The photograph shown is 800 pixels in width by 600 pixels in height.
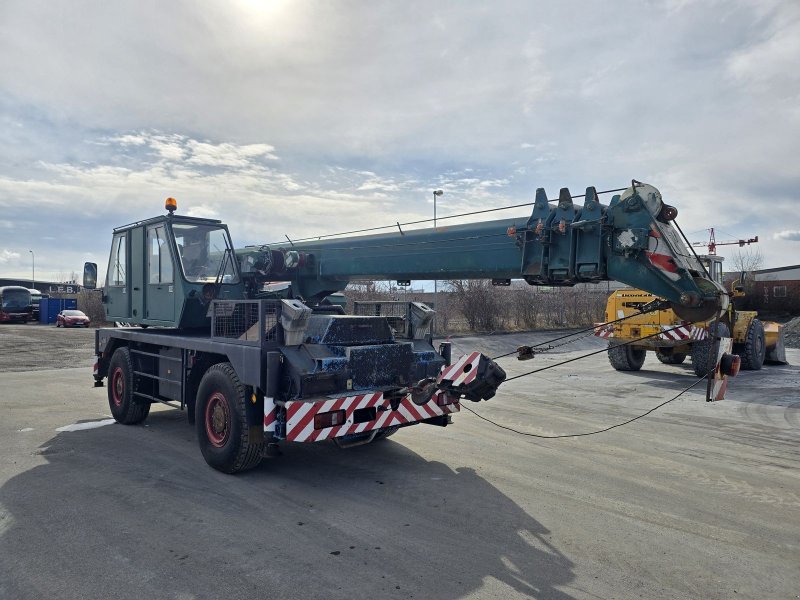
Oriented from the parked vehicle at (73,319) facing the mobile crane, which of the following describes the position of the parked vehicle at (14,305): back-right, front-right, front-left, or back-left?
back-right

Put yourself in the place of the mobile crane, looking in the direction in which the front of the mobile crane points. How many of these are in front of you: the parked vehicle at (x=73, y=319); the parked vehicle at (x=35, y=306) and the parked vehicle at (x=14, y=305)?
3

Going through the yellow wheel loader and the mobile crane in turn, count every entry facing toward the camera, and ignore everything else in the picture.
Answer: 0

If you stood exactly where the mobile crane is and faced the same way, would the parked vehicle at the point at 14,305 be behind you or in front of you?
in front

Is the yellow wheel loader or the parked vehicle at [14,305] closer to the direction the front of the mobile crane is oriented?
the parked vehicle

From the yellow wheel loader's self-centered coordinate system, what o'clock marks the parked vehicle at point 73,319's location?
The parked vehicle is roughly at 8 o'clock from the yellow wheel loader.

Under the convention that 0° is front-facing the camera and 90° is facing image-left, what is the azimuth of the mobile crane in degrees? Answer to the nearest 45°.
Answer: approximately 135°

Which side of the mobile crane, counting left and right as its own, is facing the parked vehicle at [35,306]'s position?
front

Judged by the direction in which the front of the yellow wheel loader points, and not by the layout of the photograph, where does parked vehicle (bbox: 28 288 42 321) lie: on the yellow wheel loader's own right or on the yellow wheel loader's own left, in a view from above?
on the yellow wheel loader's own left

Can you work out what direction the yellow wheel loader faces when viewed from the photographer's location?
facing away from the viewer and to the right of the viewer

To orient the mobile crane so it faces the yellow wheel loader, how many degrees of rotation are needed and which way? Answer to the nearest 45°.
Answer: approximately 90° to its right

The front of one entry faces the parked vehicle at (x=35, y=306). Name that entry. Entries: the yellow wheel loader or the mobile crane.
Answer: the mobile crane

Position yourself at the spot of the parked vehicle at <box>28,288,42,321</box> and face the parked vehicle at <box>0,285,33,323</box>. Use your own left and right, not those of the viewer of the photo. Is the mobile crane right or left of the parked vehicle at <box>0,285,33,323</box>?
left

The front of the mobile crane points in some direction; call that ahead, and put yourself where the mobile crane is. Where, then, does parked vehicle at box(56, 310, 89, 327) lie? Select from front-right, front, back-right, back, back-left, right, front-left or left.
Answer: front

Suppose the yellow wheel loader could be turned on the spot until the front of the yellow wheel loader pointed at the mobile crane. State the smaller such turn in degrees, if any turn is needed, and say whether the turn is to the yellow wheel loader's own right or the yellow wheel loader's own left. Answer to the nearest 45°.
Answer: approximately 135° to the yellow wheel loader's own right
